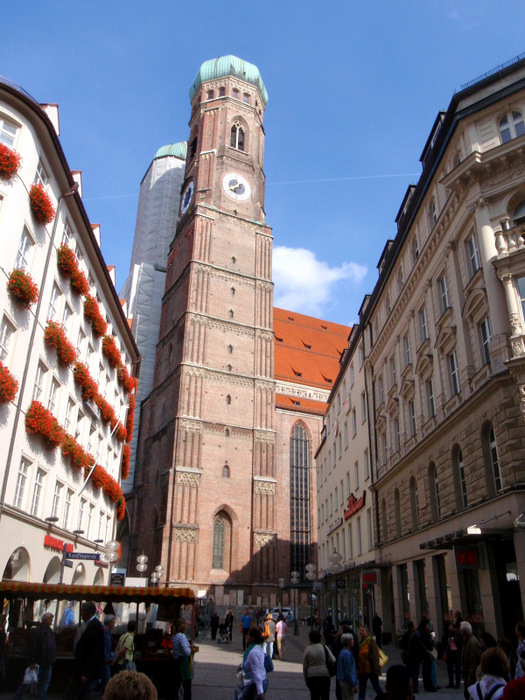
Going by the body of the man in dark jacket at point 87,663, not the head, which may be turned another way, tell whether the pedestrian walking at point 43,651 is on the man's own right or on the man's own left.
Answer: on the man's own right
